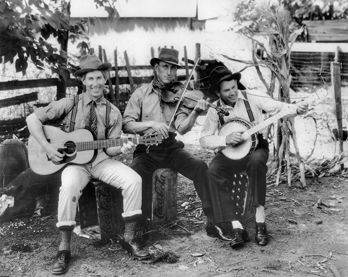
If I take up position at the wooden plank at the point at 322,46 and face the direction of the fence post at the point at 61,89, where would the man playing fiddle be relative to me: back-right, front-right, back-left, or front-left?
front-left

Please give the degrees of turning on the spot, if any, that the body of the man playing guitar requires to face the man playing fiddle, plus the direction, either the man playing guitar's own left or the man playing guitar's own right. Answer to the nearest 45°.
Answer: approximately 135° to the man playing guitar's own left

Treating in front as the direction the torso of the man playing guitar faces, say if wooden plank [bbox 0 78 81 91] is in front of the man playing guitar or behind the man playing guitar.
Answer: behind

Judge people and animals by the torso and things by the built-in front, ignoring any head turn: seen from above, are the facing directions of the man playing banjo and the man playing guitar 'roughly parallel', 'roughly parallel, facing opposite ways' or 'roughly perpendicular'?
roughly parallel

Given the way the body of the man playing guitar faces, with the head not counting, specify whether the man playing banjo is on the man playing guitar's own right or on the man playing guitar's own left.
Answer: on the man playing guitar's own left

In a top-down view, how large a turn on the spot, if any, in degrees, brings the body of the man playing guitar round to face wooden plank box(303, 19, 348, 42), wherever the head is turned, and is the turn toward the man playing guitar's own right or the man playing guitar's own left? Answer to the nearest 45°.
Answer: approximately 135° to the man playing guitar's own left

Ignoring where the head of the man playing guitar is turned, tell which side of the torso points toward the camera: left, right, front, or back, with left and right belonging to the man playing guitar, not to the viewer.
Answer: front

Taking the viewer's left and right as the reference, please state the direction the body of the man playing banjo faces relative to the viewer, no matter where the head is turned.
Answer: facing the viewer

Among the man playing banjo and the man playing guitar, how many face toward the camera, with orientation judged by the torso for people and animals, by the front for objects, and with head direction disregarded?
2

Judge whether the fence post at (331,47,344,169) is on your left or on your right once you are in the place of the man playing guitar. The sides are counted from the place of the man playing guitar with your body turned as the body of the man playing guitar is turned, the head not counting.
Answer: on your left

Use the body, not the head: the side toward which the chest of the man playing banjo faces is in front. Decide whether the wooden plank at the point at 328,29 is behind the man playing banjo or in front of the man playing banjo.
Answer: behind
